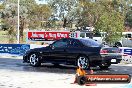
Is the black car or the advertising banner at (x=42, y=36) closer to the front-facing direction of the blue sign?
the black car

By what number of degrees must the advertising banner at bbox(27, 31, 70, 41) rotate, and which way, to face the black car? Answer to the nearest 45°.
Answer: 0° — it already faces it

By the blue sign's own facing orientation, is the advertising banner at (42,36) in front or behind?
behind

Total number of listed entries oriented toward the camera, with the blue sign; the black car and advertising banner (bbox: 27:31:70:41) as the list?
2

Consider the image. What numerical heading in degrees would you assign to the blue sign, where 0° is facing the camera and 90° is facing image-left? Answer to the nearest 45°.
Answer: approximately 0°

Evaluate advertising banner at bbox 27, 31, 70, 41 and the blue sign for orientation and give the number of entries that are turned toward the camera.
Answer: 2

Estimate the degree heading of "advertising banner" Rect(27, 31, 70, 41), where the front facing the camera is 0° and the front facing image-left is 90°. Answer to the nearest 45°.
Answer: approximately 0°
